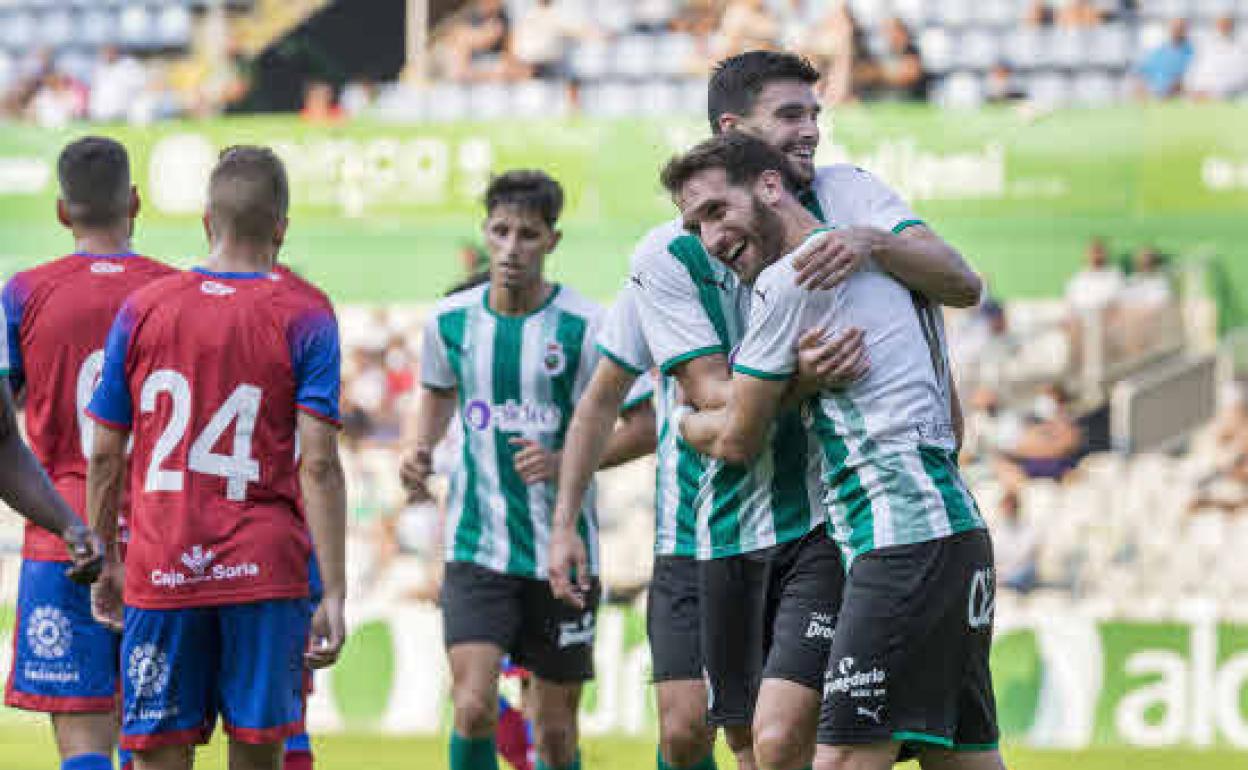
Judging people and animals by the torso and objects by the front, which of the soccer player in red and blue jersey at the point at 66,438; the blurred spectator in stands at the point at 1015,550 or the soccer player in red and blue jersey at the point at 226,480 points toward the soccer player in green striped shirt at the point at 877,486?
the blurred spectator in stands

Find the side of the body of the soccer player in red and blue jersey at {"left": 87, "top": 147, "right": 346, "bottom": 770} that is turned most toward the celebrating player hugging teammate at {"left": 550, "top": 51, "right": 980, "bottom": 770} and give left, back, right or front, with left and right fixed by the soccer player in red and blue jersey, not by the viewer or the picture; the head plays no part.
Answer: right

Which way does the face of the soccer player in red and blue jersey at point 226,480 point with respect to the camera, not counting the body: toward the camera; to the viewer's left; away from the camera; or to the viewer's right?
away from the camera

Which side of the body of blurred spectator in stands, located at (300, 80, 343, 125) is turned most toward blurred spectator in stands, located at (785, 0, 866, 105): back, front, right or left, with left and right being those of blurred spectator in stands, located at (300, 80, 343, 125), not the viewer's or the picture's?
left

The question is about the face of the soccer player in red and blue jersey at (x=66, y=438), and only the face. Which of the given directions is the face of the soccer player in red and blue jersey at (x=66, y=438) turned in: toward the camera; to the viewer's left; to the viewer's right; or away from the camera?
away from the camera

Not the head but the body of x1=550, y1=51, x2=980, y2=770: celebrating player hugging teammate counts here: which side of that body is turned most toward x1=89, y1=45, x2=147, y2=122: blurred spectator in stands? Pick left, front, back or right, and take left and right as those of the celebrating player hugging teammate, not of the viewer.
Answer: back

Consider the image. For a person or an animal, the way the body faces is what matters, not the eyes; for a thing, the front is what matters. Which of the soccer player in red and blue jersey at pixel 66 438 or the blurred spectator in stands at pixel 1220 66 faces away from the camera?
the soccer player in red and blue jersey
